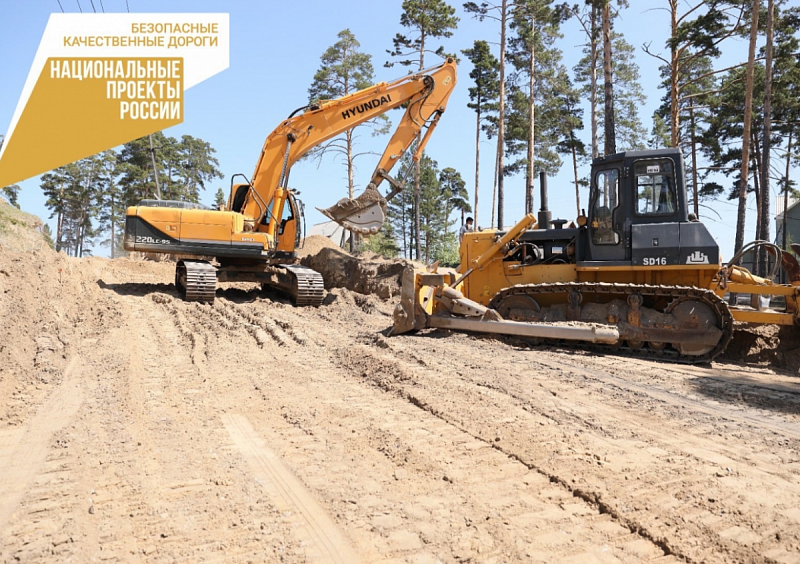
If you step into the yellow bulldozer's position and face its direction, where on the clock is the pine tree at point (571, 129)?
The pine tree is roughly at 3 o'clock from the yellow bulldozer.

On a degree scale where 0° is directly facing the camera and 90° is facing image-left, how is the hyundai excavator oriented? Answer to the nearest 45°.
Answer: approximately 270°

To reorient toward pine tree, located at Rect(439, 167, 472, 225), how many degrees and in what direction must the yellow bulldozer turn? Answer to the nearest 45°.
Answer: approximately 90° to its right

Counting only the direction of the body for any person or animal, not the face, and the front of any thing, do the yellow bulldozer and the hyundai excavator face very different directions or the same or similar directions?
very different directions

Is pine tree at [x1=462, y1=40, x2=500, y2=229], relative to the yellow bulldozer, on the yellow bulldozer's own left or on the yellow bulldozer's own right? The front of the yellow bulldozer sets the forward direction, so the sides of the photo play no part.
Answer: on the yellow bulldozer's own right

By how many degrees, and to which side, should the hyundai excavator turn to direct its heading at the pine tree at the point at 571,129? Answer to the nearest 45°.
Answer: approximately 45° to its left

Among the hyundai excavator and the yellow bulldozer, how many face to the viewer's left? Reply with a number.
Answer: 1

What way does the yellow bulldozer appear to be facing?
to the viewer's left

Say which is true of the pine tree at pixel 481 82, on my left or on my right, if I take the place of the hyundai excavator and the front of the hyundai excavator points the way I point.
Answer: on my left

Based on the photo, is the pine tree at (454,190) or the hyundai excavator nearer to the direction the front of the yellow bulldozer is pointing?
the hyundai excavator

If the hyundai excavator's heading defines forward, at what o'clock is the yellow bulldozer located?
The yellow bulldozer is roughly at 2 o'clock from the hyundai excavator.
